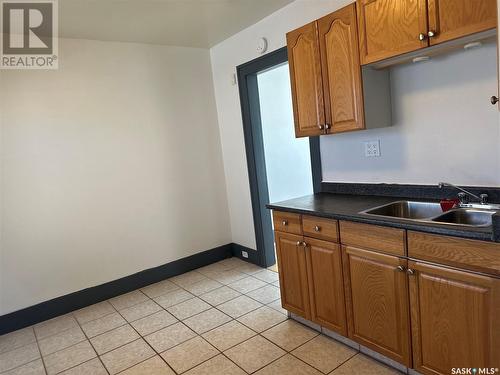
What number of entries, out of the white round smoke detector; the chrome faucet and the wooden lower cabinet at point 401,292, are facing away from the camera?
0

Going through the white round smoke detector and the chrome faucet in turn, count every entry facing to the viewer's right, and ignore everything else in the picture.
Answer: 0

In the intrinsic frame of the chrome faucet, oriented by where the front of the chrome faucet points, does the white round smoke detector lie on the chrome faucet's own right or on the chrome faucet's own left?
on the chrome faucet's own right

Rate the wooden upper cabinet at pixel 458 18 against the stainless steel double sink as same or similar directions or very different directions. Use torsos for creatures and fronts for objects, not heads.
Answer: same or similar directions

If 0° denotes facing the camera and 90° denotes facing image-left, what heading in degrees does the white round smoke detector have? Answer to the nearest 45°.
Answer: approximately 45°

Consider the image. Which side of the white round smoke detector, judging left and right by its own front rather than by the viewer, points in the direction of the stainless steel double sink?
left

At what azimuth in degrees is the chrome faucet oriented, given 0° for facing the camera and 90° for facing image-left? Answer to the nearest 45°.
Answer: approximately 45°

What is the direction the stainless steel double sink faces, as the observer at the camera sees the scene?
facing the viewer and to the left of the viewer
